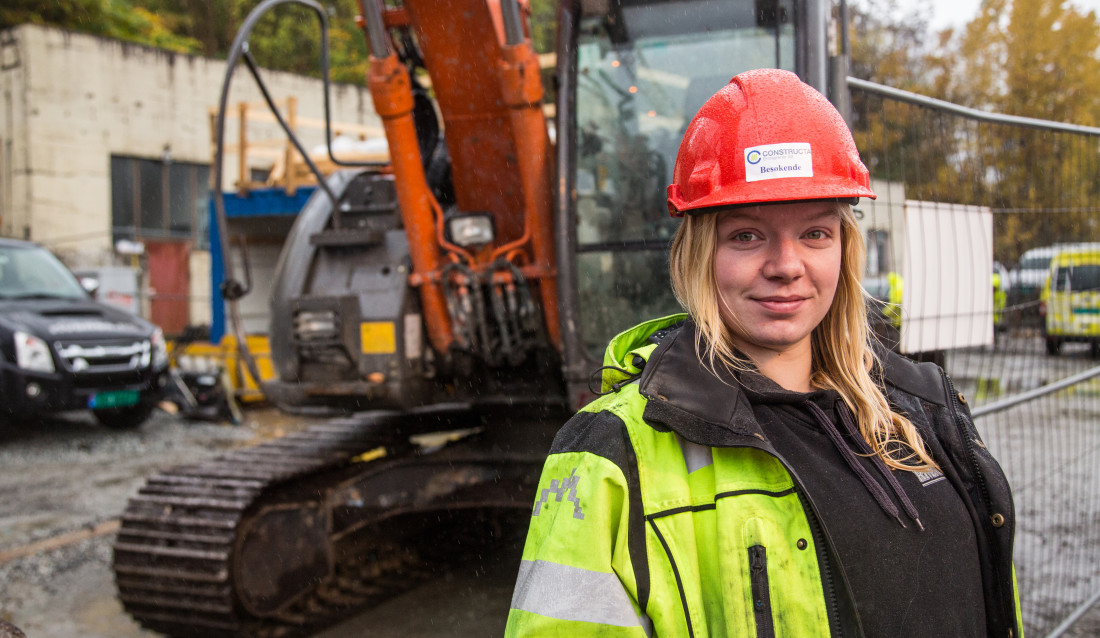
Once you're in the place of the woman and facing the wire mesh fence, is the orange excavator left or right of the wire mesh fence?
left

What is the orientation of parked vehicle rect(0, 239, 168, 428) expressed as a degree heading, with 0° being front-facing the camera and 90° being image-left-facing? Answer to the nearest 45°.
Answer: approximately 315°
